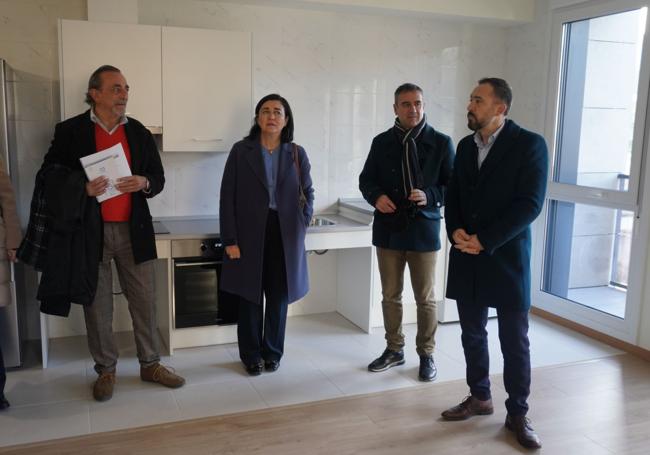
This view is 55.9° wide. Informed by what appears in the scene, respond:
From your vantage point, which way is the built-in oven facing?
toward the camera

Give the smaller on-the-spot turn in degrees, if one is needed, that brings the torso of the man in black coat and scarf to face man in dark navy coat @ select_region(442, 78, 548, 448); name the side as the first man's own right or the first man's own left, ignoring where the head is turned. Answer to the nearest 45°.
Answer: approximately 45° to the first man's own left

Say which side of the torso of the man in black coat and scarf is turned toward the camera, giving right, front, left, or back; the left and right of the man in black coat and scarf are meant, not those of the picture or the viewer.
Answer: front

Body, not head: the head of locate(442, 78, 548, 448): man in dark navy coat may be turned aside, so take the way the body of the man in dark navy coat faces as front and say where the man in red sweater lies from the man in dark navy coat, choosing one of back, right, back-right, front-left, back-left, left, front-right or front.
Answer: front-right

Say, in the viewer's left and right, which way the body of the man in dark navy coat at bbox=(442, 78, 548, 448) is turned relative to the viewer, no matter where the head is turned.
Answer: facing the viewer and to the left of the viewer

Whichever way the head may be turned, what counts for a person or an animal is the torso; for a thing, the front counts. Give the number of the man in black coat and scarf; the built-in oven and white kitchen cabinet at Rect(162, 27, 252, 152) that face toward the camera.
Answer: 3

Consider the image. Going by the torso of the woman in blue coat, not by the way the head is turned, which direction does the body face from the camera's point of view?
toward the camera

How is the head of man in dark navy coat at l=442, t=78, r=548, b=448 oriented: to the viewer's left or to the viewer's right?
to the viewer's left

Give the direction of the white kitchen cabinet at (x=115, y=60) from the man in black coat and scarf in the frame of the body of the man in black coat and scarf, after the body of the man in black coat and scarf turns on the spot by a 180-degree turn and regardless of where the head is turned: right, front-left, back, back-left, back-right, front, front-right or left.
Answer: left

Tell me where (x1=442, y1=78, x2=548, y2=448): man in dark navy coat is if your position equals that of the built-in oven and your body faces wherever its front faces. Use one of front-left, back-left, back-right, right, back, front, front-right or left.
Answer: front-left

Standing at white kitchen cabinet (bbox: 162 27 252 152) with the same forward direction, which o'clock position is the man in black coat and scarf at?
The man in black coat and scarf is roughly at 10 o'clock from the white kitchen cabinet.
